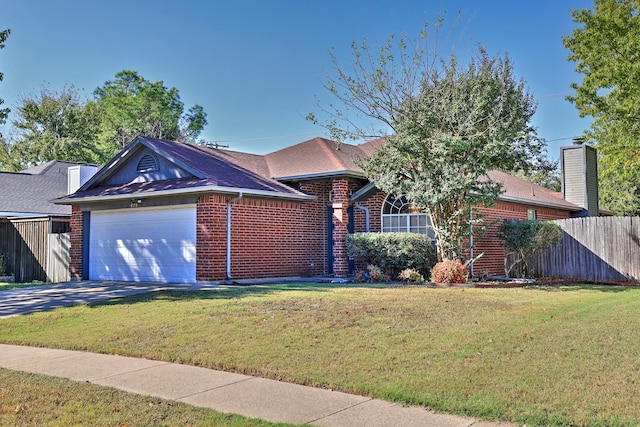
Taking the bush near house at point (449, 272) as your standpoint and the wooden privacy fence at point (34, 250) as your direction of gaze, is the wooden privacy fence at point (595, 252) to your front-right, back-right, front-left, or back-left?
back-right

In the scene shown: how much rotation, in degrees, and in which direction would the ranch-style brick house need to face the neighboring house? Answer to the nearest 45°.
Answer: approximately 90° to its right

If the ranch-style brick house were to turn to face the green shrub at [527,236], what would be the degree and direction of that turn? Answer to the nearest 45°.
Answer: approximately 135° to its left

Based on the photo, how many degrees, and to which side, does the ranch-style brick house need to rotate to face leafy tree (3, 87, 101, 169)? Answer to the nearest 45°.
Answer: approximately 90° to its right

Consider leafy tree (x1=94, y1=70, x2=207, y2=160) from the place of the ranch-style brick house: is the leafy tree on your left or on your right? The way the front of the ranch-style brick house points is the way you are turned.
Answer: on your right

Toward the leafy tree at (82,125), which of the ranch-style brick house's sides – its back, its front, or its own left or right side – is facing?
right

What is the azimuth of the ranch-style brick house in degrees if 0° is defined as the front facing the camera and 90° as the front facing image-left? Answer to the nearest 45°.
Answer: approximately 45°

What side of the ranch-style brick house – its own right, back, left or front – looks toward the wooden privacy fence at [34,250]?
right

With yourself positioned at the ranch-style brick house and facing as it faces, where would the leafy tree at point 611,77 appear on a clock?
The leafy tree is roughly at 7 o'clock from the ranch-style brick house.
